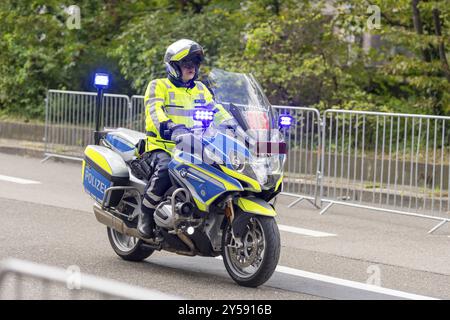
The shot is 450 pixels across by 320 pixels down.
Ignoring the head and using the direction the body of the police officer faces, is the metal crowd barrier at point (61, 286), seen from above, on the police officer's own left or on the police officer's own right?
on the police officer's own right

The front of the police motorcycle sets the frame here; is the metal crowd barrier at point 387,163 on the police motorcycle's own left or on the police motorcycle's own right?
on the police motorcycle's own left

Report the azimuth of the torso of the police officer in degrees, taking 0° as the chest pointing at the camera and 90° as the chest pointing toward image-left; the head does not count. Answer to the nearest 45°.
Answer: approximately 315°

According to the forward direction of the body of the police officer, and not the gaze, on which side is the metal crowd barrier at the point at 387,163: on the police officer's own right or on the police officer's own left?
on the police officer's own left

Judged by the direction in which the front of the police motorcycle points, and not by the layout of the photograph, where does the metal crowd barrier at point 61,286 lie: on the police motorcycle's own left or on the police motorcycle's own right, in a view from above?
on the police motorcycle's own right

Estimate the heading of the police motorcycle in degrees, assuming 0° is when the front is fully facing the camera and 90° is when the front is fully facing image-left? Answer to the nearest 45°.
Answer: approximately 315°

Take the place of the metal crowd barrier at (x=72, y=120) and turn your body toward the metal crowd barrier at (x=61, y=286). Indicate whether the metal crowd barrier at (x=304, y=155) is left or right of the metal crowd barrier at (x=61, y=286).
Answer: left

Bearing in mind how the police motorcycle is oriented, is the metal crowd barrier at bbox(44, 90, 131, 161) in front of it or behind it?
behind
